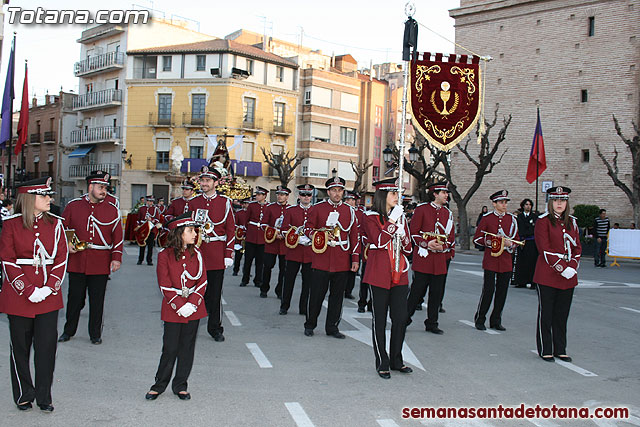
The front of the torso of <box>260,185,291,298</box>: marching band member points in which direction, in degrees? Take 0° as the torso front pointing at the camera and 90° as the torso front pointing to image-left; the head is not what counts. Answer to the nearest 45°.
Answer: approximately 315°

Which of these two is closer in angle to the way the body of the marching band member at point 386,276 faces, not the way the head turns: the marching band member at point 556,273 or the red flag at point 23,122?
the marching band member

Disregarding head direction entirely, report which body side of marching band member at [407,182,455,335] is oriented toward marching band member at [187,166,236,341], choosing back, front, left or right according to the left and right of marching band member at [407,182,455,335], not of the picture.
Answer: right

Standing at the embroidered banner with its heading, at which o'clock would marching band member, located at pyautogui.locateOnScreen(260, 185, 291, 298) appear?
The marching band member is roughly at 4 o'clock from the embroidered banner.

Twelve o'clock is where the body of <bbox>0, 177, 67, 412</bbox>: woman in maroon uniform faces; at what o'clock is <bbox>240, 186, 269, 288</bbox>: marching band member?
The marching band member is roughly at 7 o'clock from the woman in maroon uniform.

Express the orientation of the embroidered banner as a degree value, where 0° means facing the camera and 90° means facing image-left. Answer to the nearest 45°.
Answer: approximately 0°

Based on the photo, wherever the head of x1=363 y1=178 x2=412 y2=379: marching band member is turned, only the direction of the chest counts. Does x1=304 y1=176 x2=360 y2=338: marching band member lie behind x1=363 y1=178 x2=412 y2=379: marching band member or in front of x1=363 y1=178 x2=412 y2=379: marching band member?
behind

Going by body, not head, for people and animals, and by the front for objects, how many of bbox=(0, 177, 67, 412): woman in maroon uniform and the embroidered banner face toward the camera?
2
